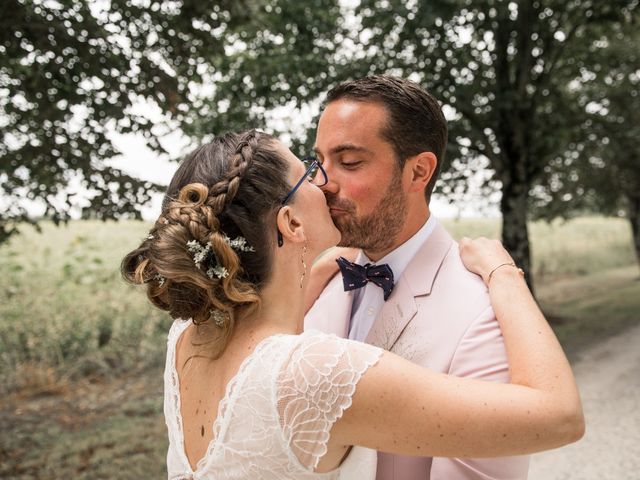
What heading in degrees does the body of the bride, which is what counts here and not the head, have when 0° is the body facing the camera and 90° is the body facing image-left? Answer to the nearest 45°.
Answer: approximately 225°

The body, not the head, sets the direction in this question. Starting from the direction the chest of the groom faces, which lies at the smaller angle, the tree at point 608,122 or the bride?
the bride

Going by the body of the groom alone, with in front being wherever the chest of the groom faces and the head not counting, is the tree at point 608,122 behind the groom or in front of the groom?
behind

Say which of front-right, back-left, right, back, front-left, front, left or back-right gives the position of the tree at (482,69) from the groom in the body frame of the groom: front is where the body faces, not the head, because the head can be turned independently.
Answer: back-right

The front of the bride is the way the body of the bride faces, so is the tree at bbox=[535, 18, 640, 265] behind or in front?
in front

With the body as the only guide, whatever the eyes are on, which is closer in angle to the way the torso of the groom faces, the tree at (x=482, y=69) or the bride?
the bride

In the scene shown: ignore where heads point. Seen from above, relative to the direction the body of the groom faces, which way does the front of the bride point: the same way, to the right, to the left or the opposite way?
the opposite way
